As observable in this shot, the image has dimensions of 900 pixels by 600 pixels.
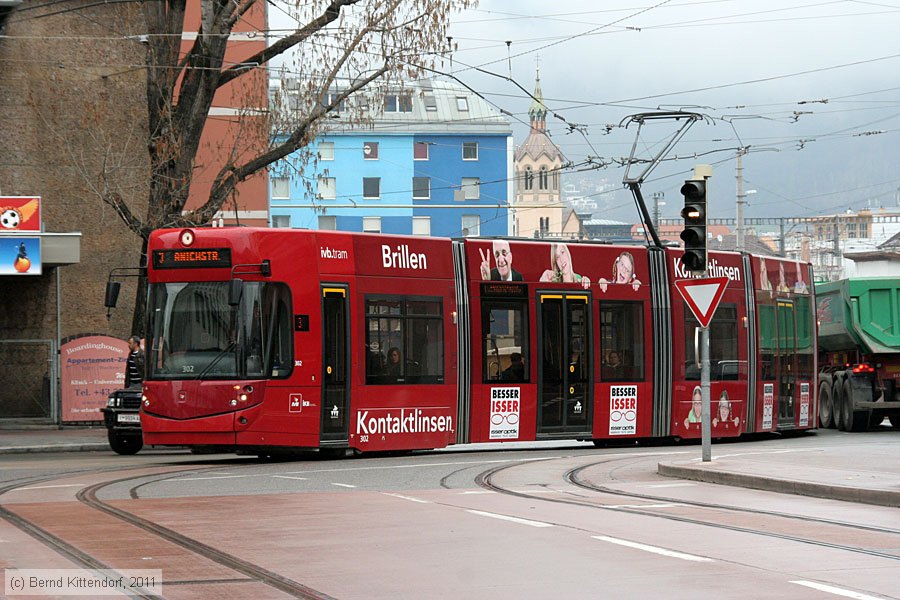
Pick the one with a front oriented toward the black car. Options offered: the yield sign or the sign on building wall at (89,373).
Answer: the sign on building wall

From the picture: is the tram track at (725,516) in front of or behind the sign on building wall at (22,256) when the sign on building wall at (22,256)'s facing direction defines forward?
in front

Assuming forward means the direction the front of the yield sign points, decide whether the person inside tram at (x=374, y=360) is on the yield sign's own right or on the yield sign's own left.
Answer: on the yield sign's own right

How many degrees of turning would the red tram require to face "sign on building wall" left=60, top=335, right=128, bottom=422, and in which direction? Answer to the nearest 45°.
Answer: approximately 90° to its right

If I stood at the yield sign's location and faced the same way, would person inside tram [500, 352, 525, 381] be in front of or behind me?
behind
